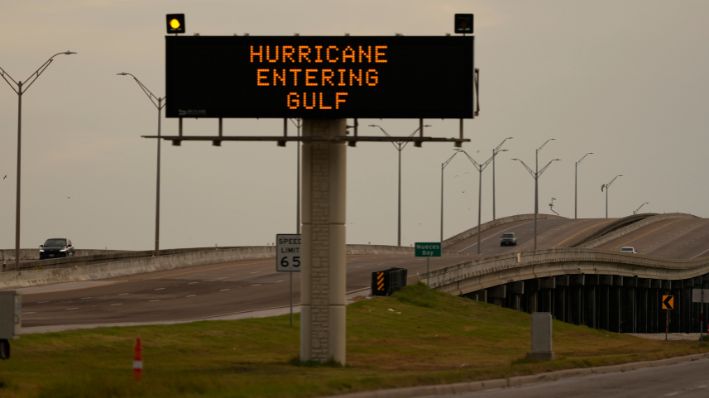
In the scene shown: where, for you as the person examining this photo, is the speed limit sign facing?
facing the viewer

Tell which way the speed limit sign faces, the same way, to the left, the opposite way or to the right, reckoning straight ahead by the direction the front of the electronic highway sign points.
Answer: the same way

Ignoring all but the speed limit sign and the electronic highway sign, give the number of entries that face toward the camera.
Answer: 2

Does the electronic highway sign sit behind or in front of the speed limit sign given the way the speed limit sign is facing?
in front

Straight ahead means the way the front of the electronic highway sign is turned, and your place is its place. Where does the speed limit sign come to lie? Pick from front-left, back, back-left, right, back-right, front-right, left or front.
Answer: back
